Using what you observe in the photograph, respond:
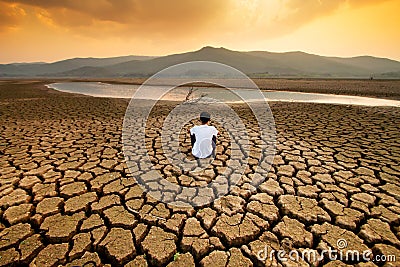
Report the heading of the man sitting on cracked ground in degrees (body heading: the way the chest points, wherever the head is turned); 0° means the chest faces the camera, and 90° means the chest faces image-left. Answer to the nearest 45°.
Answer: approximately 180°
